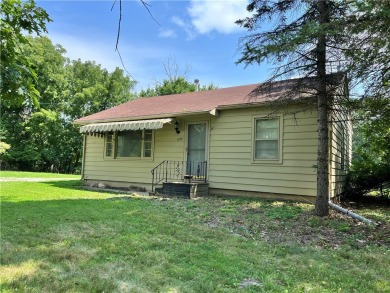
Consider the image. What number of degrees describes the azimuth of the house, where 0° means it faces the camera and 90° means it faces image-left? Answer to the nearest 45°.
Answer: approximately 45°
